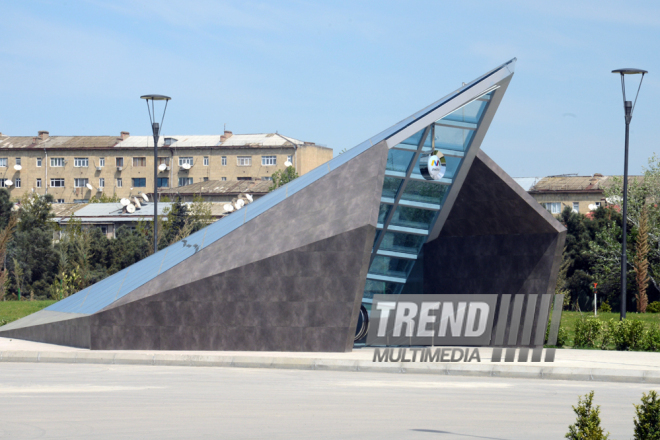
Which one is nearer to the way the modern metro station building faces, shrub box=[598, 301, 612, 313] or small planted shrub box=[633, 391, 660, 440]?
the small planted shrub

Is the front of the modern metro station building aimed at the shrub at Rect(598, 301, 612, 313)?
no

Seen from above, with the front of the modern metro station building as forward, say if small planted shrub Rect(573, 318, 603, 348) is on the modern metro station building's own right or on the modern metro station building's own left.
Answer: on the modern metro station building's own left

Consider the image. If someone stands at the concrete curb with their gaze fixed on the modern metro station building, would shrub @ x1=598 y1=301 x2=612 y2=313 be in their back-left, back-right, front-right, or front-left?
front-right

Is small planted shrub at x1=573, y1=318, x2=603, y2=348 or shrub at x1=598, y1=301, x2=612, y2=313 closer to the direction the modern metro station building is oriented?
the small planted shrub

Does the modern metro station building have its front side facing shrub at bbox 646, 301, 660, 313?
no

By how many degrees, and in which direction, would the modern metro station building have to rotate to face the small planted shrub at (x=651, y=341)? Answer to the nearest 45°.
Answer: approximately 45° to its left
